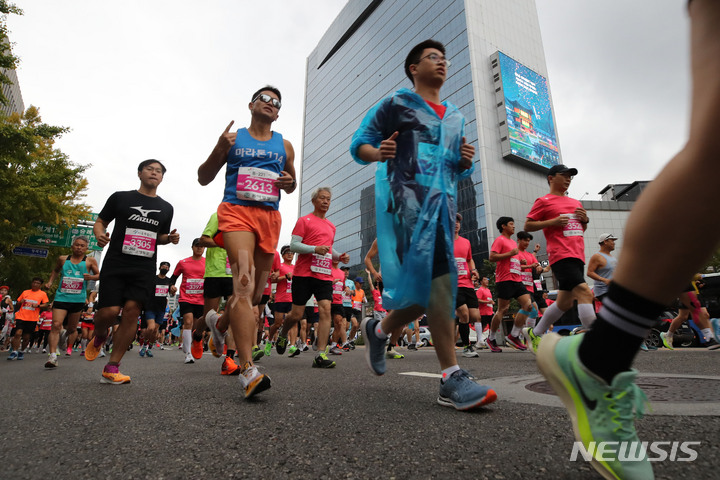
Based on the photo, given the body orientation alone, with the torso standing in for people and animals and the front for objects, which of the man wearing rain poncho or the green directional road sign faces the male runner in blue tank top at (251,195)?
the green directional road sign

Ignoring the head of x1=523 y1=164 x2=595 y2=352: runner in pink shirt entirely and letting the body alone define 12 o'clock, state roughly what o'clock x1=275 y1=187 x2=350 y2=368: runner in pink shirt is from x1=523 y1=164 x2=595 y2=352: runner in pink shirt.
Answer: x1=275 y1=187 x2=350 y2=368: runner in pink shirt is roughly at 4 o'clock from x1=523 y1=164 x2=595 y2=352: runner in pink shirt.

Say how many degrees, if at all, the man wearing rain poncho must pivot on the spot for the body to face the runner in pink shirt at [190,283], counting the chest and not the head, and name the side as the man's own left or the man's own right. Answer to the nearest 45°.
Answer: approximately 180°

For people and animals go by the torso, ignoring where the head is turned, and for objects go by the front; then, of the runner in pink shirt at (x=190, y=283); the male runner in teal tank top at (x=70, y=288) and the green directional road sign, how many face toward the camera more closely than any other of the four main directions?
3

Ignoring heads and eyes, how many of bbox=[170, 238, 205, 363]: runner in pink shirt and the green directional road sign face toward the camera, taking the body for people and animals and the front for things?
2

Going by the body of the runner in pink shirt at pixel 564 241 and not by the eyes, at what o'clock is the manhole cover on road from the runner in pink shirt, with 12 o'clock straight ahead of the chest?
The manhole cover on road is roughly at 1 o'clock from the runner in pink shirt.

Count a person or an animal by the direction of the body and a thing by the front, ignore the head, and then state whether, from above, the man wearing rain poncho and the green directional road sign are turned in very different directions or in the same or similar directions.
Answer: same or similar directions

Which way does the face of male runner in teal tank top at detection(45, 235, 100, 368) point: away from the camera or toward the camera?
toward the camera

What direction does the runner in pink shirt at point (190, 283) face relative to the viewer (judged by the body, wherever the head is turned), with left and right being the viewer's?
facing the viewer

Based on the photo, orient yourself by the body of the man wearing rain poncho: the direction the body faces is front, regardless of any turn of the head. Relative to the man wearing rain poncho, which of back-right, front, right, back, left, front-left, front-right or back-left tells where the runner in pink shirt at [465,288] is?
back-left

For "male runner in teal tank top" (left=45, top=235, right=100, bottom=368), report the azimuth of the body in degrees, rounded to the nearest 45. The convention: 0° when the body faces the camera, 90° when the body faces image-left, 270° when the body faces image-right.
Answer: approximately 0°

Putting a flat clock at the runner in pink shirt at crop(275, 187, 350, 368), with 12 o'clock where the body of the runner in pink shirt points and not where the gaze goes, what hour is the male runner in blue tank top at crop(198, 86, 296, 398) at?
The male runner in blue tank top is roughly at 2 o'clock from the runner in pink shirt.

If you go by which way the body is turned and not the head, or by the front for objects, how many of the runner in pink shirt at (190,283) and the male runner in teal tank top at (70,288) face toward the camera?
2

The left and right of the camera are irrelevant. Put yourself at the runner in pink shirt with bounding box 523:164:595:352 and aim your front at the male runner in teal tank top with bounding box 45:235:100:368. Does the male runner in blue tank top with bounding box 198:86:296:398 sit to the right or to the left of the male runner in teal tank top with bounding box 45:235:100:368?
left

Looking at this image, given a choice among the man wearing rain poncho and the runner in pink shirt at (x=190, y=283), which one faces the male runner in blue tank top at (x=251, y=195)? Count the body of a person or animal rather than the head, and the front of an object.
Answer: the runner in pink shirt

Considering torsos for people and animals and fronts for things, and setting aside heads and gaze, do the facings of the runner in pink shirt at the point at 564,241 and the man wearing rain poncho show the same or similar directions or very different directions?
same or similar directions

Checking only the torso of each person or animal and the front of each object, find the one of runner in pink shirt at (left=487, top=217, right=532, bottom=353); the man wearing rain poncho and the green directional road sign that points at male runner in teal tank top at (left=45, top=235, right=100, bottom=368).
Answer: the green directional road sign

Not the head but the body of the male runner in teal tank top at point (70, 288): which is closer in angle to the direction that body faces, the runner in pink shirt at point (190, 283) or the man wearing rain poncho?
the man wearing rain poncho

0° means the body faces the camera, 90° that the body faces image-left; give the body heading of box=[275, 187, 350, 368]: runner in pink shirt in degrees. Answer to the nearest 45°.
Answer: approximately 315°

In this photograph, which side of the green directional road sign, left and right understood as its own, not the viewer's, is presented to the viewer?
front
